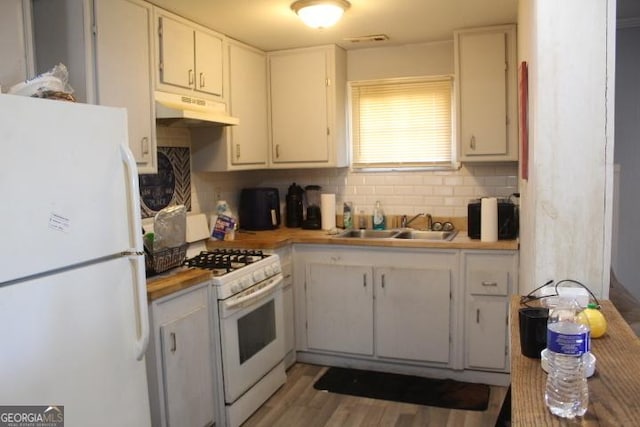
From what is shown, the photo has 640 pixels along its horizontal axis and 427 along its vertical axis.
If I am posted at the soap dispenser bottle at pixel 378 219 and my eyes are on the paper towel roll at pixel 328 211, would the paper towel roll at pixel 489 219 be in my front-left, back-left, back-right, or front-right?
back-left

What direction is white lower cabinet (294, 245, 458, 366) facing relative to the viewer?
toward the camera

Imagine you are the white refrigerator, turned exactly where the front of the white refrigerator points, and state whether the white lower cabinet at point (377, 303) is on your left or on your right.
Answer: on your left

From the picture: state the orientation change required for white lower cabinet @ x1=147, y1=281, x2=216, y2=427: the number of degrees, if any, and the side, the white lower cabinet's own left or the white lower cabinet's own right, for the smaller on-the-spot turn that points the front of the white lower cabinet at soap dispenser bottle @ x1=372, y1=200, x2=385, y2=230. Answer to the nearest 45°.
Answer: approximately 90° to the white lower cabinet's own left

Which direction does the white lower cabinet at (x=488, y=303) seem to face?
toward the camera

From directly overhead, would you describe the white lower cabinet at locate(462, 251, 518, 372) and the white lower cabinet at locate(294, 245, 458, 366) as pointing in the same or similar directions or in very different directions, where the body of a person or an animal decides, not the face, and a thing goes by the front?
same or similar directions

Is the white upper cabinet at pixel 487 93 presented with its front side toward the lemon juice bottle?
yes

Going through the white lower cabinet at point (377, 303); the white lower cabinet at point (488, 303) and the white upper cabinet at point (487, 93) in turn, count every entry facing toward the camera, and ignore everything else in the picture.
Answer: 3

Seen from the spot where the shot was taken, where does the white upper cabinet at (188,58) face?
facing the viewer and to the right of the viewer

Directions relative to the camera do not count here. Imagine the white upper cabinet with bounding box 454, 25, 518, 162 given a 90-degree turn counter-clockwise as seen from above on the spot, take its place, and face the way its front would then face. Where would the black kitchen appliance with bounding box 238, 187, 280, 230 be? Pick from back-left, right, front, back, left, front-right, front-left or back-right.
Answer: back

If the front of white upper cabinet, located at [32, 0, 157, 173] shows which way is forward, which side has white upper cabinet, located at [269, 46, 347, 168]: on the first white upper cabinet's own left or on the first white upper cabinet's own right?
on the first white upper cabinet's own left

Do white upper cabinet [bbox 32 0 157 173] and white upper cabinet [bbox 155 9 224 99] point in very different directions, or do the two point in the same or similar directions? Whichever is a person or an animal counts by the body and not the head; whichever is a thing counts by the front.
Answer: same or similar directions
